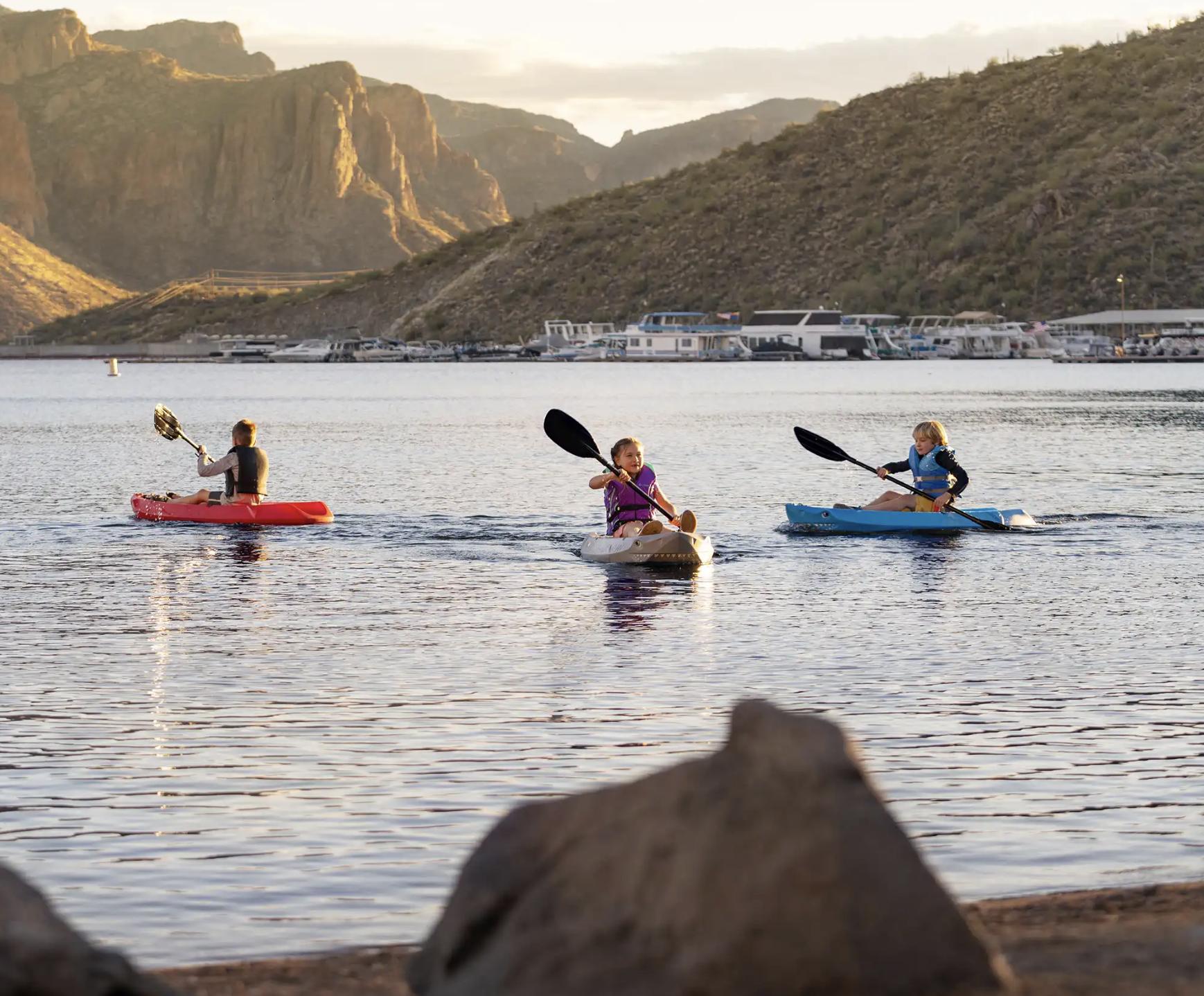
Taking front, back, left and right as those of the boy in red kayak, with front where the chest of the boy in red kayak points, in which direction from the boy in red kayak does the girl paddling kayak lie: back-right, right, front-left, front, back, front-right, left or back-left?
back

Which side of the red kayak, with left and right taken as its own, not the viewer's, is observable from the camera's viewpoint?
left

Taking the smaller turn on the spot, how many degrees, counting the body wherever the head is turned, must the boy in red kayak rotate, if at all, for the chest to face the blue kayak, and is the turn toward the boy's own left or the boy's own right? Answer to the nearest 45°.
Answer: approximately 135° to the boy's own right

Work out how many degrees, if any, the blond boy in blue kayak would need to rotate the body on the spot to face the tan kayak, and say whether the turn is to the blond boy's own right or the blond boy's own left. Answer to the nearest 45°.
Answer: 0° — they already face it

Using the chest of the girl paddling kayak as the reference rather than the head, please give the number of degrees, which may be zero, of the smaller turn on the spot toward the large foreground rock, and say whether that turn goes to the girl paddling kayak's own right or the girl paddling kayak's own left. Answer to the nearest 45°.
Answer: approximately 45° to the girl paddling kayak's own right

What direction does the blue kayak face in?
to the viewer's left

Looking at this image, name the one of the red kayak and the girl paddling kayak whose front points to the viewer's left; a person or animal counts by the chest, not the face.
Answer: the red kayak

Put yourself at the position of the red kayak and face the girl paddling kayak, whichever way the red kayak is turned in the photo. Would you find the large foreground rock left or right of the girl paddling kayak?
right
